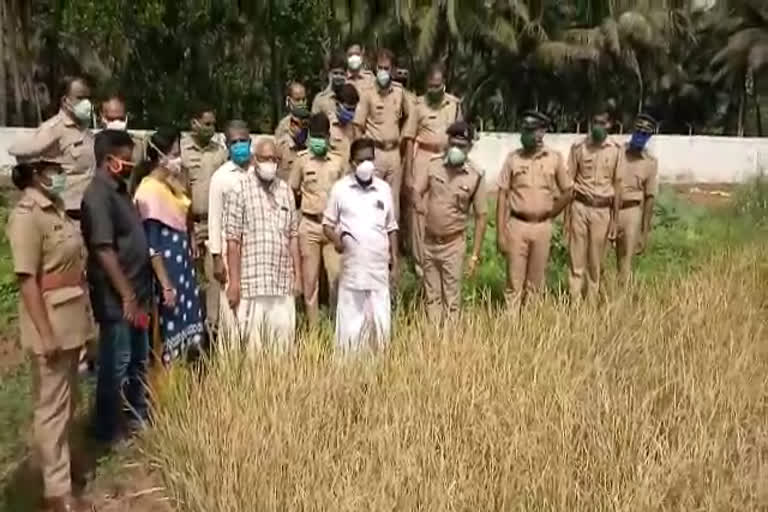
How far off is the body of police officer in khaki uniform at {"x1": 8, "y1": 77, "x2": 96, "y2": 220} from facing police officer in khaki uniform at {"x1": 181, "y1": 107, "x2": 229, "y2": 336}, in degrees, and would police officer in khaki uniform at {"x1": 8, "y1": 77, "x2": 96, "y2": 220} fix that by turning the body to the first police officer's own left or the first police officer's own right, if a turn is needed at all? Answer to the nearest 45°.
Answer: approximately 45° to the first police officer's own left

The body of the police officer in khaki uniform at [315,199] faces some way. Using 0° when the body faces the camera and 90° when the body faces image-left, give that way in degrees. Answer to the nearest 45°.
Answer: approximately 0°

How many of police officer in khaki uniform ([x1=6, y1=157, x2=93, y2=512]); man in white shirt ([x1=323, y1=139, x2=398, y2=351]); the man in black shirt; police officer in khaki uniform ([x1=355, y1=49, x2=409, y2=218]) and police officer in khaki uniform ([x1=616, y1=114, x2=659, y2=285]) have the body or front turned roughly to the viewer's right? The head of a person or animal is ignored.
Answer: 2

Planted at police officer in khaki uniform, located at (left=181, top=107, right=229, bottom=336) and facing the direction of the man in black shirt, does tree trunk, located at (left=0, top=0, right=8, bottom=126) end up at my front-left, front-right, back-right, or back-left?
back-right

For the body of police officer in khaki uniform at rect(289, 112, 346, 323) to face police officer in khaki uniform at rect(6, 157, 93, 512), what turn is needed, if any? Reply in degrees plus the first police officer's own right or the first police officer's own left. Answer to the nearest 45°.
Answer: approximately 45° to the first police officer's own right

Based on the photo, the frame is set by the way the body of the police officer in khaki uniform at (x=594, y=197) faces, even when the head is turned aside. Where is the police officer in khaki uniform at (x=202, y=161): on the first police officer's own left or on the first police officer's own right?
on the first police officer's own right

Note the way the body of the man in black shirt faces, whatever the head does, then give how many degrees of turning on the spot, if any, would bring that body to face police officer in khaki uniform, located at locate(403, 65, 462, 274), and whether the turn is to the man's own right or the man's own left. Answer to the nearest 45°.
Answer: approximately 45° to the man's own left

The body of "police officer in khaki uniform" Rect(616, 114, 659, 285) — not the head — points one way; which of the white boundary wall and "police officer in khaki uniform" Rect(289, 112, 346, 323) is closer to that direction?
the police officer in khaki uniform

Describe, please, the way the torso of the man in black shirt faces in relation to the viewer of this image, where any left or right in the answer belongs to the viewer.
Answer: facing to the right of the viewer

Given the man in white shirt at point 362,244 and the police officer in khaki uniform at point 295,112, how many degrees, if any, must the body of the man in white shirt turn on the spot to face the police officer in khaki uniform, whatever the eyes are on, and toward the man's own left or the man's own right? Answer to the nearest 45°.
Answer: approximately 180°

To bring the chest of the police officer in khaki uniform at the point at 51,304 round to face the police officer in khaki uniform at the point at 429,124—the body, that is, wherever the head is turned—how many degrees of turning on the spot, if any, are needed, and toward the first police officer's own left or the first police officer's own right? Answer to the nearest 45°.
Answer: approximately 45° to the first police officer's own left
